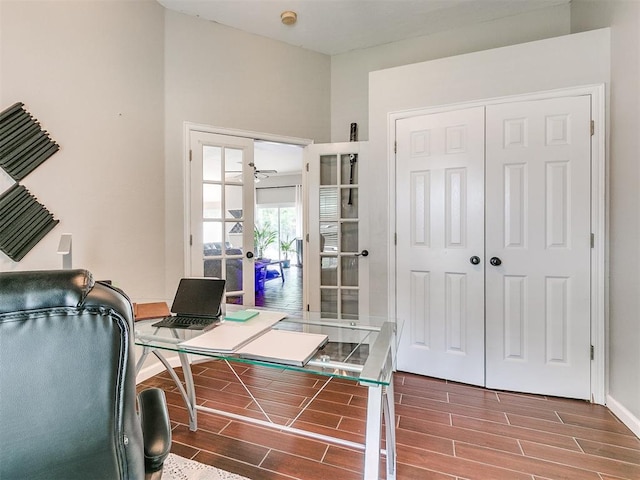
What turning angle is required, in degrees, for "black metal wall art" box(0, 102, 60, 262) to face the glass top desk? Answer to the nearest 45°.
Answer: approximately 45° to its left

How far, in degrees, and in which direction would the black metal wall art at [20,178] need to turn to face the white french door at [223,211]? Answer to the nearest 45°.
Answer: approximately 90° to its left

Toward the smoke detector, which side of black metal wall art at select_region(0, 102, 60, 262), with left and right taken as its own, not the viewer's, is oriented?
left

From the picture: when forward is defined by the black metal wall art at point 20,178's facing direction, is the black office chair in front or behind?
in front

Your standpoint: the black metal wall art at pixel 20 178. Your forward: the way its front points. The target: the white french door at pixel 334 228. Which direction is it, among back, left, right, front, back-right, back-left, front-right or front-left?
left

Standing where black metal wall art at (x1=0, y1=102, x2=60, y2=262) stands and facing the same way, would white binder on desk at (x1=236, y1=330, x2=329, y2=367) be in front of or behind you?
in front

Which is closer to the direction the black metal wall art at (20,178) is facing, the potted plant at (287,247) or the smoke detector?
the smoke detector
